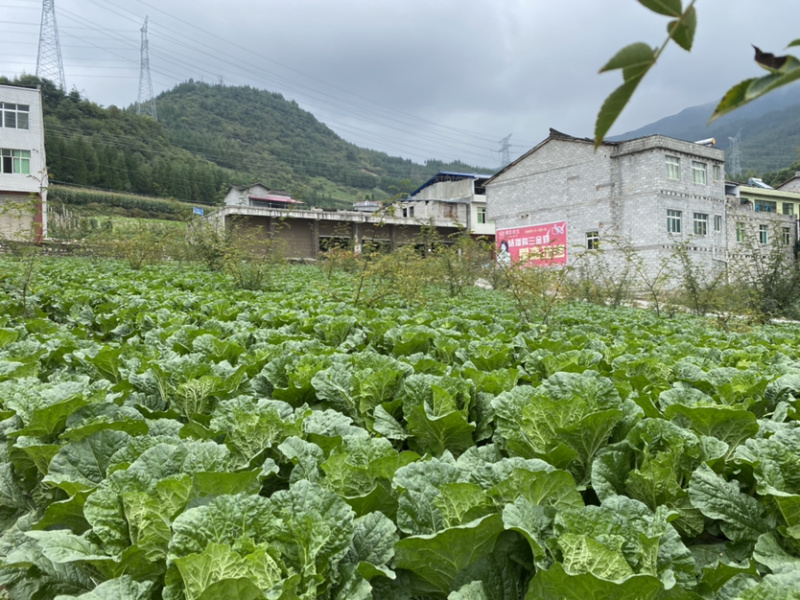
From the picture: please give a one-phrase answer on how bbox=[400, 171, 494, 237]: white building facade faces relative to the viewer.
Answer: facing the viewer and to the right of the viewer

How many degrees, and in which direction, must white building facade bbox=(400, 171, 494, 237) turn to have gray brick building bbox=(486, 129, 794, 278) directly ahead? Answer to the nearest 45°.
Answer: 0° — it already faces it

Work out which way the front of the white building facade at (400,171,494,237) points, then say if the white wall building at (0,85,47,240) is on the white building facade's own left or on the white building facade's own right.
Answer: on the white building facade's own right
